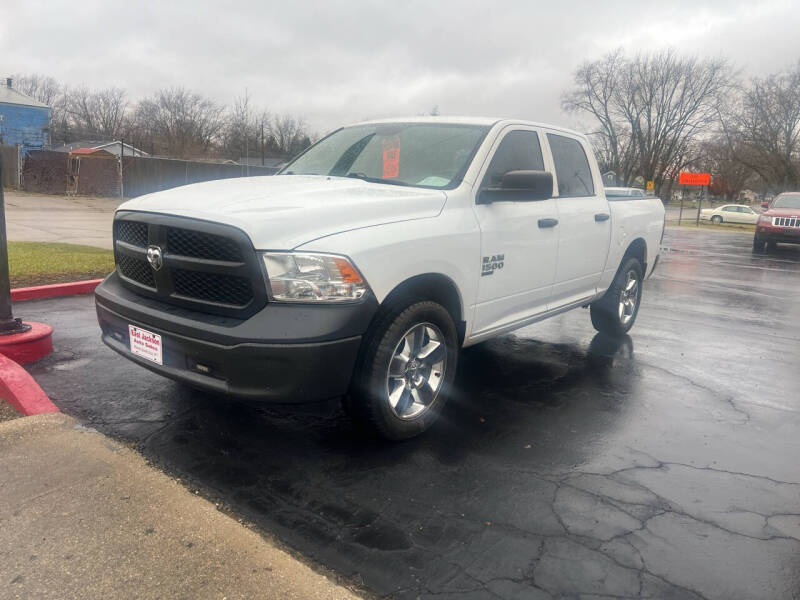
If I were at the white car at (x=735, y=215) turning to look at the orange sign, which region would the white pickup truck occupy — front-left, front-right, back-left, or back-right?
front-left

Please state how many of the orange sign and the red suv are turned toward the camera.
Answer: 2

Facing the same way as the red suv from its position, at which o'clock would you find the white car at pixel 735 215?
The white car is roughly at 6 o'clock from the red suv.

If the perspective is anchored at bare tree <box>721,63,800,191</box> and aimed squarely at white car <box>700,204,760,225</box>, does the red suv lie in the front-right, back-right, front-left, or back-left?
front-left

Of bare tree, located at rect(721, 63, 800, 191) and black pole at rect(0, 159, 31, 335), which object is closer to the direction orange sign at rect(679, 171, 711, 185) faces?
the black pole

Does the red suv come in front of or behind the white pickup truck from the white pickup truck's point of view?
behind

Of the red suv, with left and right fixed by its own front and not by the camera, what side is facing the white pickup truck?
front

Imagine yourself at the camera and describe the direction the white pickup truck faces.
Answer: facing the viewer and to the left of the viewer

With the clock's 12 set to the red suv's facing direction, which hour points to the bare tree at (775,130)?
The bare tree is roughly at 6 o'clock from the red suv.

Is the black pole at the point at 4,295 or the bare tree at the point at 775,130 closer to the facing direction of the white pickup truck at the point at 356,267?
the black pole

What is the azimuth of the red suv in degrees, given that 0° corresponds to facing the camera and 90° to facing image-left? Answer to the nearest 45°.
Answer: approximately 0°

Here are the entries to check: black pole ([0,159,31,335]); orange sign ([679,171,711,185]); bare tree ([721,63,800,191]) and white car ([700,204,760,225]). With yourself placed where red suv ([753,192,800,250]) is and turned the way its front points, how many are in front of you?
1

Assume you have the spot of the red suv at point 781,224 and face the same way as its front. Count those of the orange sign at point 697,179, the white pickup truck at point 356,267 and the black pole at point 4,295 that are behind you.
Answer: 1

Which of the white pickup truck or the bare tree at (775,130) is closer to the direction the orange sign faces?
the white pickup truck

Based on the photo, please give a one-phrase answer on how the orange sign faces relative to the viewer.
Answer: facing the viewer

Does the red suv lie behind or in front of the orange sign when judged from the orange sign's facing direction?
in front
